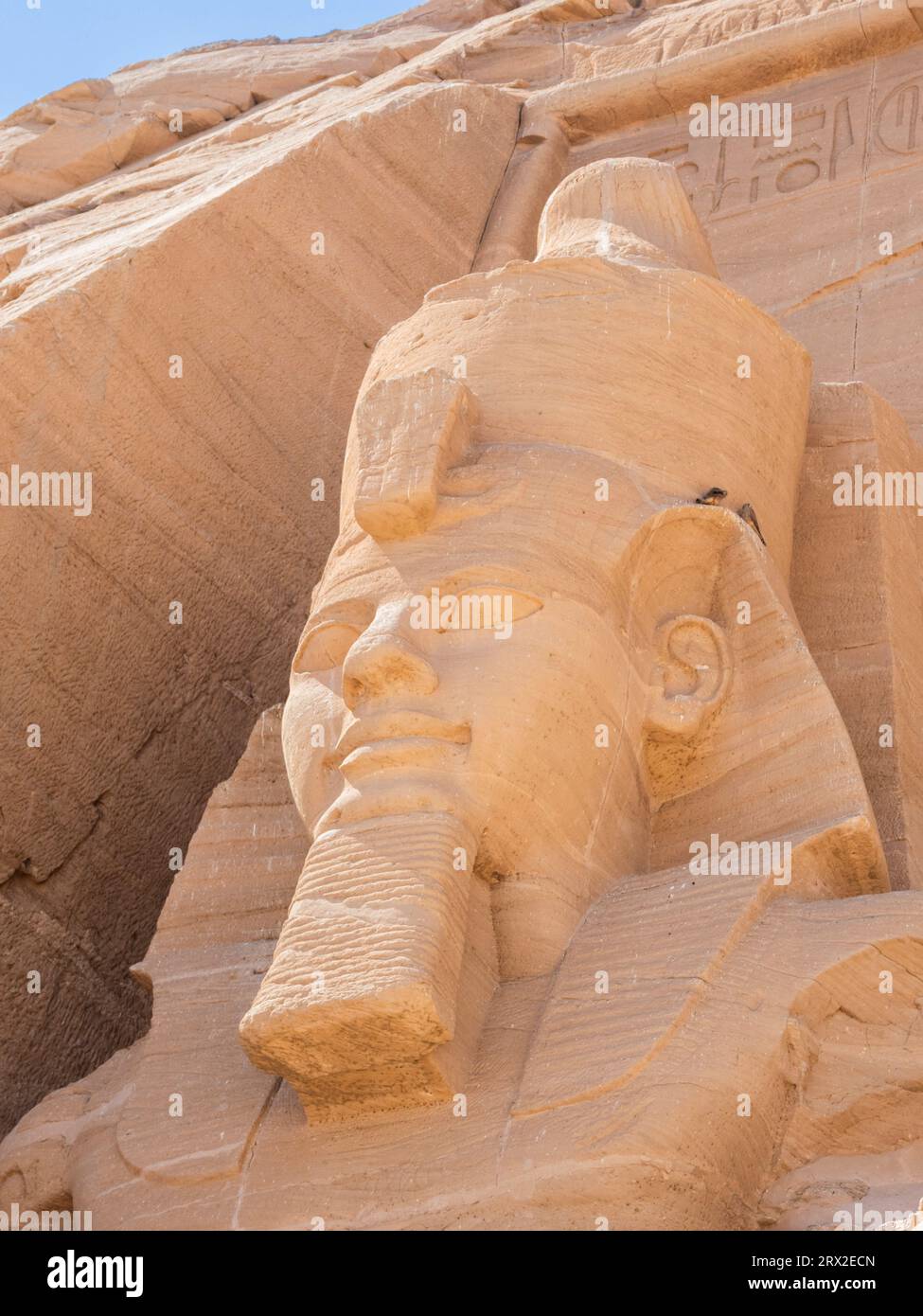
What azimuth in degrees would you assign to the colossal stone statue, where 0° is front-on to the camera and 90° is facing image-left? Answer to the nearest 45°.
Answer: approximately 45°
